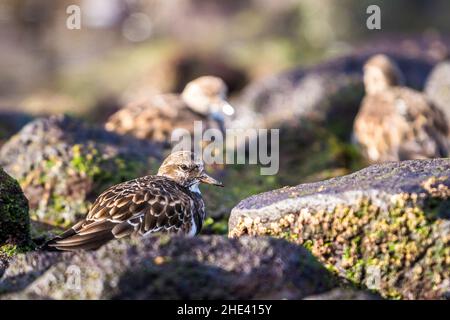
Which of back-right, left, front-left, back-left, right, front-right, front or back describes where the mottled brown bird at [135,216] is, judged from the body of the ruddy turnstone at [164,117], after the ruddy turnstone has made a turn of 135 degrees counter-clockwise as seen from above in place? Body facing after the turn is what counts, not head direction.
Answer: back-left

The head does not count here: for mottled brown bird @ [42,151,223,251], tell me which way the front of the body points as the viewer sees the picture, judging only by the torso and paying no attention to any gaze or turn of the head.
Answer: to the viewer's right

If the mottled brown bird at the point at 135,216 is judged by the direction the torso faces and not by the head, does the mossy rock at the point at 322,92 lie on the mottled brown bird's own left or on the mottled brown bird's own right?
on the mottled brown bird's own left

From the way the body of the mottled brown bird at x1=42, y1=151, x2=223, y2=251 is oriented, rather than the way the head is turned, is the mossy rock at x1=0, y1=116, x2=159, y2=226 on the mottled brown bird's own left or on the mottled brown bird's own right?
on the mottled brown bird's own left

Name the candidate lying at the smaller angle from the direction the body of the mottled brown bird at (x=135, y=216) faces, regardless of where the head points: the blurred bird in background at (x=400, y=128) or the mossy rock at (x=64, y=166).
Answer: the blurred bird in background

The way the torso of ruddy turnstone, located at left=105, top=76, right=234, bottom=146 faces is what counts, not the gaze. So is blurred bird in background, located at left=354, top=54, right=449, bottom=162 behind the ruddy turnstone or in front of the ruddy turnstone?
in front

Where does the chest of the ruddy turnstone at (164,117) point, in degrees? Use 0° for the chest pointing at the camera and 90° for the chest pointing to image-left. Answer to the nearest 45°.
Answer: approximately 270°

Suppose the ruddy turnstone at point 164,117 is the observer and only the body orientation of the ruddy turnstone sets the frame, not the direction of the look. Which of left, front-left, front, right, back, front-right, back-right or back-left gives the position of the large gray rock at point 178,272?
right

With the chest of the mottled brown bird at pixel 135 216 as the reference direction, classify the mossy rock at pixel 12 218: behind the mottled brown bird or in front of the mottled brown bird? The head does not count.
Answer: behind

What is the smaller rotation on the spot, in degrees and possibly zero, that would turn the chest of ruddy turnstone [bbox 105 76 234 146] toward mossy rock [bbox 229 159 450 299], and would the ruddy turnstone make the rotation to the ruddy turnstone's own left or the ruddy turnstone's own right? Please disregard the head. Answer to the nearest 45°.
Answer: approximately 90° to the ruddy turnstone's own right

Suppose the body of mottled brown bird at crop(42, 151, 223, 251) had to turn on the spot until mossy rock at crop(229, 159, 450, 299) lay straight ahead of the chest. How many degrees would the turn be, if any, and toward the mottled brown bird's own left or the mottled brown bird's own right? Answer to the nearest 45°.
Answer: approximately 45° to the mottled brown bird's own right
